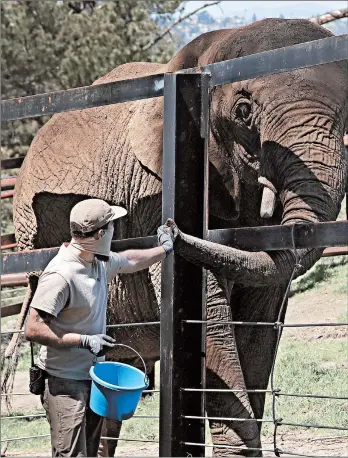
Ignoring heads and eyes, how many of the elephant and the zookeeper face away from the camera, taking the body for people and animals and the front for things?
0

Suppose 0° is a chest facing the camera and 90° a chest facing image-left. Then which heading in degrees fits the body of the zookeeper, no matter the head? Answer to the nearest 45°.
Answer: approximately 270°

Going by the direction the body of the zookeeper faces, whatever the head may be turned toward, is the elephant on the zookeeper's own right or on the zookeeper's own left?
on the zookeeper's own left

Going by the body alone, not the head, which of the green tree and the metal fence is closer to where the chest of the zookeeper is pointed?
the metal fence

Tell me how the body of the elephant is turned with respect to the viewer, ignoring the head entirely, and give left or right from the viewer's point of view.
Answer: facing the viewer and to the right of the viewer

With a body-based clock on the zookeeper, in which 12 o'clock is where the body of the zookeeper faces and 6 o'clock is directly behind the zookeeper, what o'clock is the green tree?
The green tree is roughly at 9 o'clock from the zookeeper.

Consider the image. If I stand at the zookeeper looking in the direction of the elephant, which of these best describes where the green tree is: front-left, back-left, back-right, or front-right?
front-left

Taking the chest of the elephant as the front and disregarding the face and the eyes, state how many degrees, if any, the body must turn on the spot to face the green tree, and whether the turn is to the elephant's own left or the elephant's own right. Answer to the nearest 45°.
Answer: approximately 135° to the elephant's own left
